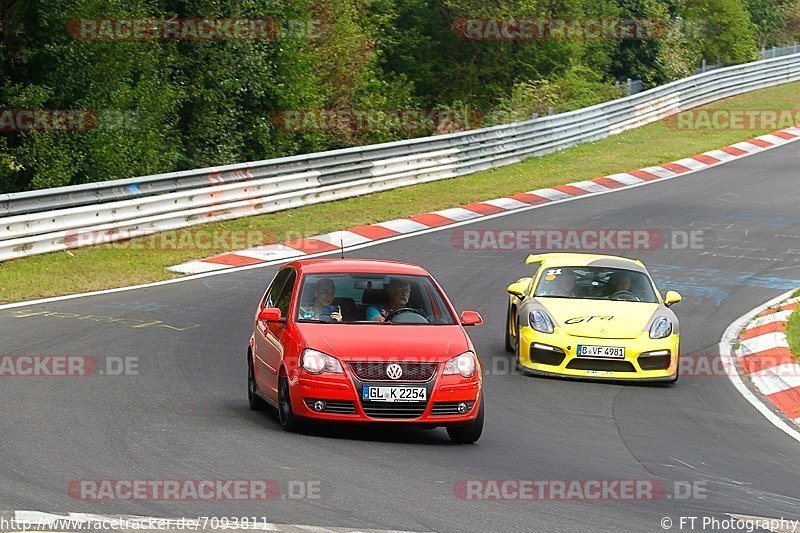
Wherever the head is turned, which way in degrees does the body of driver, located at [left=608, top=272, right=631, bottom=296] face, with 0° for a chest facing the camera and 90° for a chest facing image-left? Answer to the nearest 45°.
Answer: approximately 0°

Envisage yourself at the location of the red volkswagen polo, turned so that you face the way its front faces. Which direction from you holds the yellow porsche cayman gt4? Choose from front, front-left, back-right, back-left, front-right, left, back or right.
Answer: back-left

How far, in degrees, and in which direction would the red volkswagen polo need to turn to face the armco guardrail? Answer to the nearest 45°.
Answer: approximately 180°
